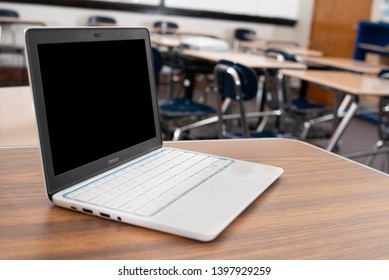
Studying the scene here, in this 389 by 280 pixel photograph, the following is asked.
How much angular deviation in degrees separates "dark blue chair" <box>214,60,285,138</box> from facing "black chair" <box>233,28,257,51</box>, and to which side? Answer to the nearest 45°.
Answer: approximately 45° to its left

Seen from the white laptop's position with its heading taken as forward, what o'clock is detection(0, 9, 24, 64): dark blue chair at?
The dark blue chair is roughly at 7 o'clock from the white laptop.

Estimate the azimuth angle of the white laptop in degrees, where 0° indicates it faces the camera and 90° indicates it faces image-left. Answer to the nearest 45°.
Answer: approximately 315°

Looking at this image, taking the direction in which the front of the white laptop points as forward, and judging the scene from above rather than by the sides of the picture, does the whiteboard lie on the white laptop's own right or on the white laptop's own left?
on the white laptop's own left

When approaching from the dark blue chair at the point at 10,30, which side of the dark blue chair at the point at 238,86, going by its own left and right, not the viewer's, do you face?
left

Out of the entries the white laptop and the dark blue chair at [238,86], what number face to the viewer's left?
0

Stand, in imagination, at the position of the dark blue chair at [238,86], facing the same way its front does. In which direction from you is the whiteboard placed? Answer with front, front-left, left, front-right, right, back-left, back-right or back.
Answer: front-left

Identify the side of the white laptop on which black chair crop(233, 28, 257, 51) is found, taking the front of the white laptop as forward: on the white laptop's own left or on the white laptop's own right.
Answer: on the white laptop's own left

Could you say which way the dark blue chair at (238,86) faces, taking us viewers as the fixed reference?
facing away from the viewer and to the right of the viewer

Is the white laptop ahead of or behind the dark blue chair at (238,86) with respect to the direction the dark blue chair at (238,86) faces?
behind

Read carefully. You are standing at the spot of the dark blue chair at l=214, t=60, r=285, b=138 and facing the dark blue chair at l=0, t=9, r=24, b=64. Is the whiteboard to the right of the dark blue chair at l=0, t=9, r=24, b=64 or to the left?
right
